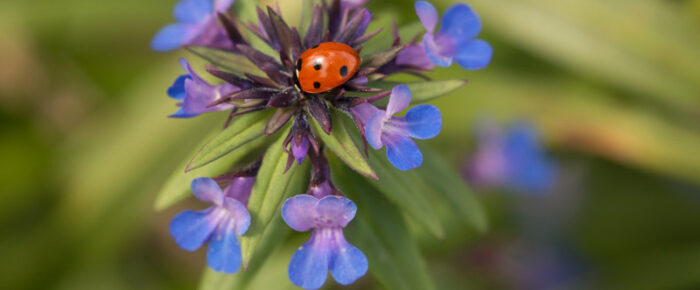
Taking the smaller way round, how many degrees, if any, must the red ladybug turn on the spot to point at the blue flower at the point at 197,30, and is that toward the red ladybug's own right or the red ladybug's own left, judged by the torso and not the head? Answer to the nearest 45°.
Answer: approximately 45° to the red ladybug's own right

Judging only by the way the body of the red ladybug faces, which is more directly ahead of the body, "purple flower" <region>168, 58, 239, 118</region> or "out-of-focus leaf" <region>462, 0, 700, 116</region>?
the purple flower
